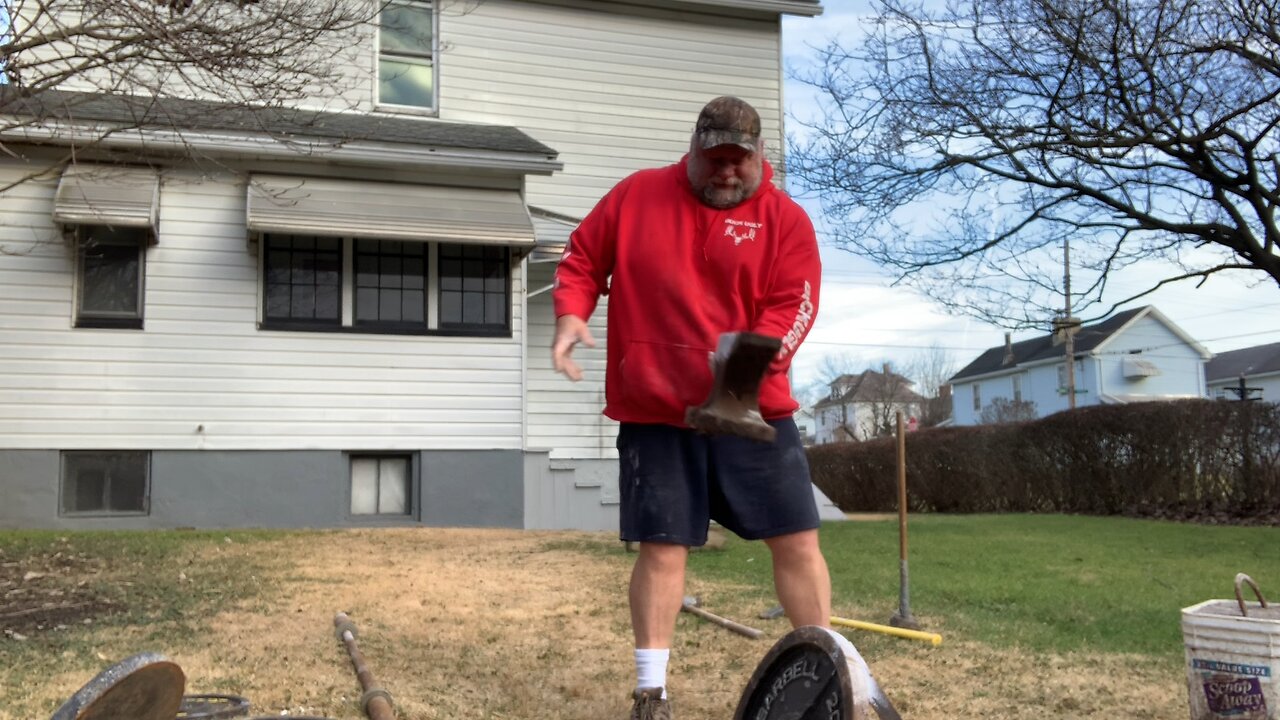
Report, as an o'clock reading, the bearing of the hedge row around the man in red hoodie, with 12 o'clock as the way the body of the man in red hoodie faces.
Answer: The hedge row is roughly at 7 o'clock from the man in red hoodie.

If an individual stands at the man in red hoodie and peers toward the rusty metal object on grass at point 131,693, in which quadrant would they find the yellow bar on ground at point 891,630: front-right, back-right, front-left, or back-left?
back-right

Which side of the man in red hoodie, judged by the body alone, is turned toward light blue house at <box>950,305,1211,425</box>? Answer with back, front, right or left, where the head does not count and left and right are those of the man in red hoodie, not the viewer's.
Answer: back

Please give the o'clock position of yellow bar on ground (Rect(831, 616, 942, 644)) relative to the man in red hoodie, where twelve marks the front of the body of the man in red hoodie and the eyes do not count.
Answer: The yellow bar on ground is roughly at 7 o'clock from the man in red hoodie.

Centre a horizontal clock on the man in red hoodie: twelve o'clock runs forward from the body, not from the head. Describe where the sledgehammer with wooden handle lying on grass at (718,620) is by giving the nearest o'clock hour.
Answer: The sledgehammer with wooden handle lying on grass is roughly at 6 o'clock from the man in red hoodie.

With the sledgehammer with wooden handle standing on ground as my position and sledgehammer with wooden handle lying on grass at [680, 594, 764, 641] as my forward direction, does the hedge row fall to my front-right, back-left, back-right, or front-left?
back-right

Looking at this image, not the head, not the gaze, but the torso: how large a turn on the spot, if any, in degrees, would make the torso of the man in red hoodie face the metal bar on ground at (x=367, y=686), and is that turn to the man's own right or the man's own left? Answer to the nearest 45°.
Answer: approximately 135° to the man's own right

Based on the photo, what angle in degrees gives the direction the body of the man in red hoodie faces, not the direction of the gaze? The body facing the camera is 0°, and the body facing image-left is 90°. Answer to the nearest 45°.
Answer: approximately 0°

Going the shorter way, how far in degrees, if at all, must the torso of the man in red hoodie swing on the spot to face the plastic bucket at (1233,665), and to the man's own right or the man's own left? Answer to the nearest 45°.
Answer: approximately 90° to the man's own left
